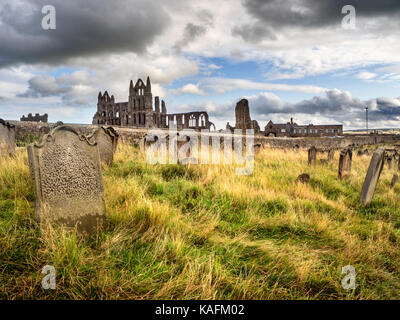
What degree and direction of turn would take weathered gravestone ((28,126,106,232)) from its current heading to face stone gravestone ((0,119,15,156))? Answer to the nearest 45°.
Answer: approximately 180°

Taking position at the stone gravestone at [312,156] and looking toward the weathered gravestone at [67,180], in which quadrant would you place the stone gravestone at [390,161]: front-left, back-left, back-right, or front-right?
back-left

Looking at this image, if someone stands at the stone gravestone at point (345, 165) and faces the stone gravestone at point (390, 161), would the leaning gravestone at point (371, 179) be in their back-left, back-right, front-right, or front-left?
back-right

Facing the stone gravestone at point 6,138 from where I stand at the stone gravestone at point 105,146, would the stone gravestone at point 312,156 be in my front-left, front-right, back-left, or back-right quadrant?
back-right

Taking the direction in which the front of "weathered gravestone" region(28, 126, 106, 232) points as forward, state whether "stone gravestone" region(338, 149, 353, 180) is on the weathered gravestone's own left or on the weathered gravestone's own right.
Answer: on the weathered gravestone's own left

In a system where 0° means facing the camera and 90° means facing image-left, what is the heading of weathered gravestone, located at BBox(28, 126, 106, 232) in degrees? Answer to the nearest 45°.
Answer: approximately 0°

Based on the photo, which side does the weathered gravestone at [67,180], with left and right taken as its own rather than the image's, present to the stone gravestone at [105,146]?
back
